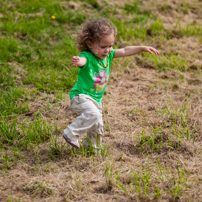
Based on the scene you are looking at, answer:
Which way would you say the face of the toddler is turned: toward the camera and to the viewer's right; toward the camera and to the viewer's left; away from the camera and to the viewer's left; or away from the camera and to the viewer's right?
toward the camera and to the viewer's right

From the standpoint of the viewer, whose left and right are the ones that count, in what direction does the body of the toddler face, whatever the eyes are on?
facing the viewer and to the right of the viewer
